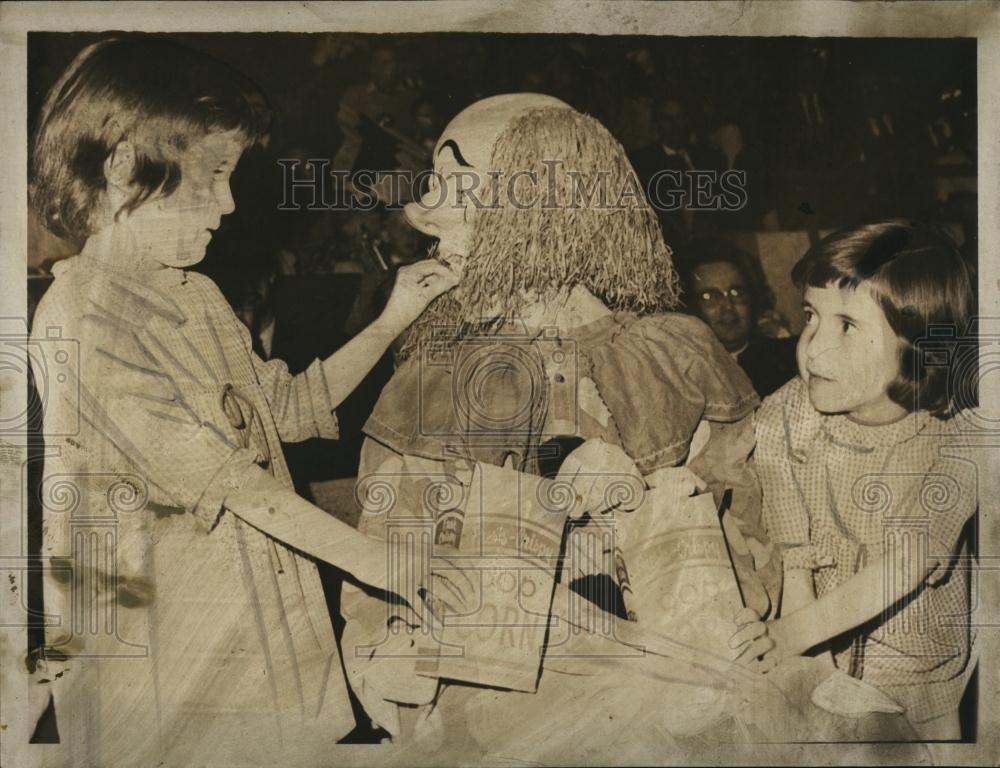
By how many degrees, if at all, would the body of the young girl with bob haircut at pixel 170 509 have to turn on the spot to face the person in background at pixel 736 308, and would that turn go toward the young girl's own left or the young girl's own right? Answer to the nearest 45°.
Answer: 0° — they already face them

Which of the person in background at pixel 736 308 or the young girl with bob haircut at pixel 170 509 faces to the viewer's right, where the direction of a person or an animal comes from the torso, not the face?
the young girl with bob haircut

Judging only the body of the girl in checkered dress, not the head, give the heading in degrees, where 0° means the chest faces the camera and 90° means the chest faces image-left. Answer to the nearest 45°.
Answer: approximately 45°

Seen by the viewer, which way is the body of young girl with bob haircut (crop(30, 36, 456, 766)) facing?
to the viewer's right

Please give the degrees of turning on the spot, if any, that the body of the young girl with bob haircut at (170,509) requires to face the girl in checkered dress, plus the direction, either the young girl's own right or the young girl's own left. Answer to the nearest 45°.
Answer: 0° — they already face them

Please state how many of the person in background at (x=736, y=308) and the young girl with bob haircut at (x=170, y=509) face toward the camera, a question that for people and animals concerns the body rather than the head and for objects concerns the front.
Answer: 1

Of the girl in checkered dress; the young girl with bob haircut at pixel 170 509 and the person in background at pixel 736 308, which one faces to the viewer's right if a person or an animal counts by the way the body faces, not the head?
the young girl with bob haircut

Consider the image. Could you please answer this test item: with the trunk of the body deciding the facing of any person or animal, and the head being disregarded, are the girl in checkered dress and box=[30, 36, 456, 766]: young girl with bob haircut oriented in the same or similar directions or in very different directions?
very different directions

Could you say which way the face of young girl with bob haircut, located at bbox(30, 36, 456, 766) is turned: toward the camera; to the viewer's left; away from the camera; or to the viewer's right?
to the viewer's right
